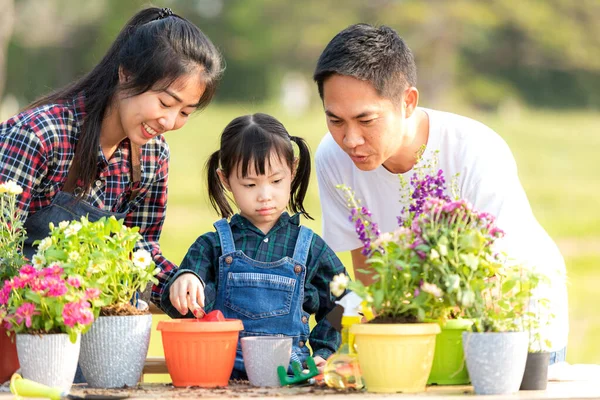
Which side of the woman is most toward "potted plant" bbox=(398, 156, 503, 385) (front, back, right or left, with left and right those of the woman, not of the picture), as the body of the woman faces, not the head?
front

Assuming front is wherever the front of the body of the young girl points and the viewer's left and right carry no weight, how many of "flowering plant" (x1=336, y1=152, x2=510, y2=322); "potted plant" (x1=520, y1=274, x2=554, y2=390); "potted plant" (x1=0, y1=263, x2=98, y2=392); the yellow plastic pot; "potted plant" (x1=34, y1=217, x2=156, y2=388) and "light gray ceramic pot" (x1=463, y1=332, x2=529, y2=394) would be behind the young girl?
0

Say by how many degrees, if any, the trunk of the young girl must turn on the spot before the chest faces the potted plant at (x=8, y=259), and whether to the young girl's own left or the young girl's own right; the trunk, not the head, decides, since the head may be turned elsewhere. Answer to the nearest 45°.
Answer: approximately 45° to the young girl's own right

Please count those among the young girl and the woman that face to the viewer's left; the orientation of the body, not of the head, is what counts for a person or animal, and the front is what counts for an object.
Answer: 0

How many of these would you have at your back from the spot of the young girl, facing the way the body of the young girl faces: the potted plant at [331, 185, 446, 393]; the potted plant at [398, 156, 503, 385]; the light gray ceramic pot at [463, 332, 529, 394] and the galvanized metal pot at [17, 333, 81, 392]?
0

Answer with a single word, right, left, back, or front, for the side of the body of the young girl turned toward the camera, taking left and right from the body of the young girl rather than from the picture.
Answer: front

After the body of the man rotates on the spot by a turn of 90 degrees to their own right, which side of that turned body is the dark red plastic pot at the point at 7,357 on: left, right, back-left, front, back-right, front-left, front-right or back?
left

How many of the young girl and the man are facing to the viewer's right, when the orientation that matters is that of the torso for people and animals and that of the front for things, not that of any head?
0

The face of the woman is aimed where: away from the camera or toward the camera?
toward the camera

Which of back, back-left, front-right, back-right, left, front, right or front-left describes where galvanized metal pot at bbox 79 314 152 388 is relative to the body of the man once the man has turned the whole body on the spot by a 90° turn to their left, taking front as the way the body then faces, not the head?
right

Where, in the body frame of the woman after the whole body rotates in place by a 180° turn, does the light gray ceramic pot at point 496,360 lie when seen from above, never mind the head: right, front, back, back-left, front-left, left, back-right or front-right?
back

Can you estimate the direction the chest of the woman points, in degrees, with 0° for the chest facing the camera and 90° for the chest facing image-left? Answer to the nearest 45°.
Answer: approximately 315°

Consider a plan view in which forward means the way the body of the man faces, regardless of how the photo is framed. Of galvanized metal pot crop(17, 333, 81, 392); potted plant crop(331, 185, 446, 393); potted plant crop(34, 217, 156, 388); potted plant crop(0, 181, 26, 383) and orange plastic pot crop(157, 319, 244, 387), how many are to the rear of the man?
0

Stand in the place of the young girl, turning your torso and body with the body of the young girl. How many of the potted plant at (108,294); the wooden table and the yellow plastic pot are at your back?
0

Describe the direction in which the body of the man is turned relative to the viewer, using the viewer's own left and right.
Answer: facing the viewer and to the left of the viewer

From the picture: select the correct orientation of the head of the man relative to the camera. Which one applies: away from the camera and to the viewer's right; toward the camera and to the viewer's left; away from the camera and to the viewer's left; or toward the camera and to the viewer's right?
toward the camera and to the viewer's left

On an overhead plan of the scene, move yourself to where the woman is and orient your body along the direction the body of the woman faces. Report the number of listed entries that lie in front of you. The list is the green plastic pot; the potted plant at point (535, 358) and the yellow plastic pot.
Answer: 3
